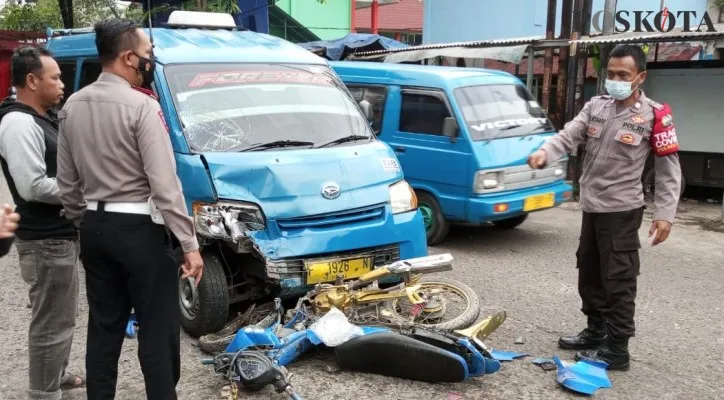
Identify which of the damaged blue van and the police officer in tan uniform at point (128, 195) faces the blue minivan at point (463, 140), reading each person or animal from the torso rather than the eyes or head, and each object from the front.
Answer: the police officer in tan uniform

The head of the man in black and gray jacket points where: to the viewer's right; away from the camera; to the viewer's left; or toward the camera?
to the viewer's right

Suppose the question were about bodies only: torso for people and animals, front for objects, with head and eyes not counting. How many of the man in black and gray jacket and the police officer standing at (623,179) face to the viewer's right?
1

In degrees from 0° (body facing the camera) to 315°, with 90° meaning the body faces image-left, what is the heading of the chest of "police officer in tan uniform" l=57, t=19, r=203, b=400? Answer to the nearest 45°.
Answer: approximately 225°

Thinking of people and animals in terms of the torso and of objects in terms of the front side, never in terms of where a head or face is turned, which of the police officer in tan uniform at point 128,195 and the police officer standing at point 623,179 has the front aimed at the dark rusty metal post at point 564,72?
the police officer in tan uniform

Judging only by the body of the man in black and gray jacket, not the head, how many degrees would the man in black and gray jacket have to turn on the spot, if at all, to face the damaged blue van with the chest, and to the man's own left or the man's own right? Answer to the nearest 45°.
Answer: approximately 45° to the man's own left

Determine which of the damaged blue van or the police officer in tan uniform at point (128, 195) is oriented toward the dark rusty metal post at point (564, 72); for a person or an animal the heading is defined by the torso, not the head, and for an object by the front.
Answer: the police officer in tan uniform

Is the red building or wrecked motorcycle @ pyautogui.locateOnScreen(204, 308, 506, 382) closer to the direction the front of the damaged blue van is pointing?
the wrecked motorcycle

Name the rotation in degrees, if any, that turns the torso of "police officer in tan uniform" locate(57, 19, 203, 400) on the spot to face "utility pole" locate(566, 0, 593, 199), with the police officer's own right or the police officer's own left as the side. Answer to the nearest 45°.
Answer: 0° — they already face it

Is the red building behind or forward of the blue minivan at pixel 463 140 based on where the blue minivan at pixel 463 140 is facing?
behind

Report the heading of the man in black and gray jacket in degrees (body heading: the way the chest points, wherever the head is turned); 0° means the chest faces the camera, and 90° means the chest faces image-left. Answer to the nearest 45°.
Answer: approximately 270°

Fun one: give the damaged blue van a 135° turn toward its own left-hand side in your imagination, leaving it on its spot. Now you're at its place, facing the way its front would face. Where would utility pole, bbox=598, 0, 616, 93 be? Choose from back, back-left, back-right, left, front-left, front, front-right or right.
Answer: front-right
